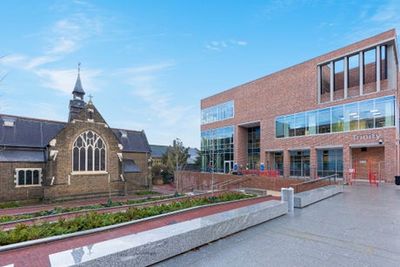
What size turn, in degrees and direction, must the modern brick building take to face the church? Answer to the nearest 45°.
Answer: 0° — it already faces it

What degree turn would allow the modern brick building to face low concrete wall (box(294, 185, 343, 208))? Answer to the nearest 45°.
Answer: approximately 45° to its left

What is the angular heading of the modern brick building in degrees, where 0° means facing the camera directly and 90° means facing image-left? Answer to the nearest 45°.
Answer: approximately 45°
